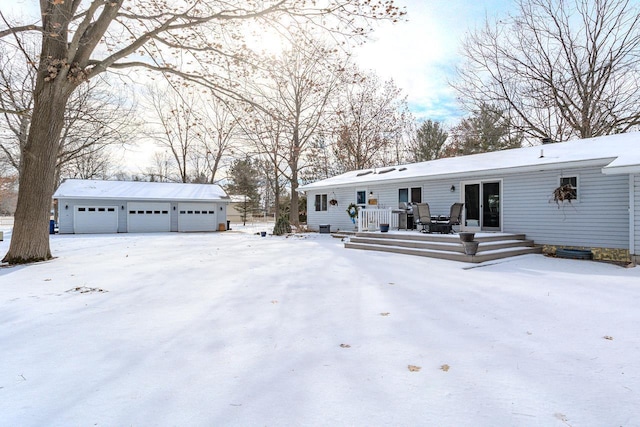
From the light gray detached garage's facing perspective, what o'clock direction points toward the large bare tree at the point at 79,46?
The large bare tree is roughly at 12 o'clock from the light gray detached garage.

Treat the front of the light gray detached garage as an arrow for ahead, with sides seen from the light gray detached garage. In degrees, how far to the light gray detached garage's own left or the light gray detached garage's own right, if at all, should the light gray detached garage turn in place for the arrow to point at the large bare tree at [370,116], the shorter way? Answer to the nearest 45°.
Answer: approximately 90° to the light gray detached garage's own left

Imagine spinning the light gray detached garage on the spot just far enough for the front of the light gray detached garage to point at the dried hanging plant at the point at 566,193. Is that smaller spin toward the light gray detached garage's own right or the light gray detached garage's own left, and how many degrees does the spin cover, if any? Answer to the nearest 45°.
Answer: approximately 45° to the light gray detached garage's own left

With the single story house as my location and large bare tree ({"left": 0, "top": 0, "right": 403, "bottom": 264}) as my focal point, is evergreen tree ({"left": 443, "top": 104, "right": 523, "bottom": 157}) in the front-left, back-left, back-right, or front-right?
back-right

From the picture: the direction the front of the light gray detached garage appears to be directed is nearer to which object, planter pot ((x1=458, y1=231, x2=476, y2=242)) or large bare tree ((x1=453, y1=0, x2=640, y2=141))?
the planter pot

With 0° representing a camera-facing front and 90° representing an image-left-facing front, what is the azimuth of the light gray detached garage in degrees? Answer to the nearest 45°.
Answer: approximately 0°

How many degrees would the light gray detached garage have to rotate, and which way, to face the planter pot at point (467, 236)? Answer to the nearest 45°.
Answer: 0° — it already faces it

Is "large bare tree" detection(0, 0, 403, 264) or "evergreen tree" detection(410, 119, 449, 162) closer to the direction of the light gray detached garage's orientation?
the large bare tree

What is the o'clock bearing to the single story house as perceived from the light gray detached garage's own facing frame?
The single story house is roughly at 11 o'clock from the light gray detached garage.
